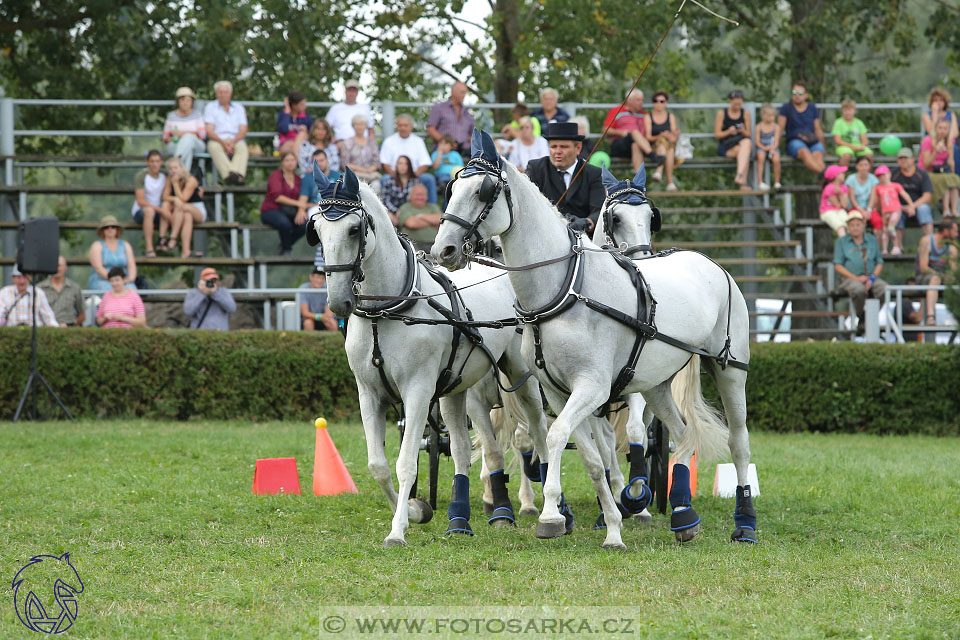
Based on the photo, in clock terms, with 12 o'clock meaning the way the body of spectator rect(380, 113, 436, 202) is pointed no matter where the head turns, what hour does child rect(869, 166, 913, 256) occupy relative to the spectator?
The child is roughly at 9 o'clock from the spectator.

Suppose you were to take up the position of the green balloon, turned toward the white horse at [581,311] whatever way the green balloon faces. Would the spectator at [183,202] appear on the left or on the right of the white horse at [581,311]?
right

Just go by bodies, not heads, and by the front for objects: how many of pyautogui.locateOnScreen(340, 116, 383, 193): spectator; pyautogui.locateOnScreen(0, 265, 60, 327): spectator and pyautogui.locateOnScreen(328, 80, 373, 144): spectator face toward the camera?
3

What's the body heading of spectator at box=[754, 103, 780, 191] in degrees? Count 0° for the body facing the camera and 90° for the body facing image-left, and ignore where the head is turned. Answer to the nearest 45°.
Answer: approximately 0°

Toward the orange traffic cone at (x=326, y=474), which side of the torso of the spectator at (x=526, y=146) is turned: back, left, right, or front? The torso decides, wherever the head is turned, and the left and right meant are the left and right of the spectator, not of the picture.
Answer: front

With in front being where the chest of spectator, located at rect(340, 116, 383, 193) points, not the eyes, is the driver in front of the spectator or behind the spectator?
in front
